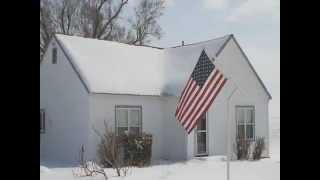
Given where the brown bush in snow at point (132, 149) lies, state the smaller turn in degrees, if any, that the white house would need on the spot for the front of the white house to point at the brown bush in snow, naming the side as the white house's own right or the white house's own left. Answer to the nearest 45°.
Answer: approximately 45° to the white house's own right

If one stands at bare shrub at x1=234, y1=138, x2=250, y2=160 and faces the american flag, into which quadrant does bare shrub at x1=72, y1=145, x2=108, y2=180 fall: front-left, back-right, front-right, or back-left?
front-right

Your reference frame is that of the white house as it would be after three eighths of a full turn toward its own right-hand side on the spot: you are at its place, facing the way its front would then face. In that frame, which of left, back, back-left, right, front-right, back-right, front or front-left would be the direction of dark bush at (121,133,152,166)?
left

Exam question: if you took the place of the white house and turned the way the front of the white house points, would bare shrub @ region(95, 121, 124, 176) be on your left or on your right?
on your right

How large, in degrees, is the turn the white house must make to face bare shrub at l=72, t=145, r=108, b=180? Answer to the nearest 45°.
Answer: approximately 45° to its right

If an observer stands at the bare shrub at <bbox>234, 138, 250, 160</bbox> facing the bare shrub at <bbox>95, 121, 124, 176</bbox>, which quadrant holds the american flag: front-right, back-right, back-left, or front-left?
front-left

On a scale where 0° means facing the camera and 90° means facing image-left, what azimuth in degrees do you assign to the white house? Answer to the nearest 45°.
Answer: approximately 315°
